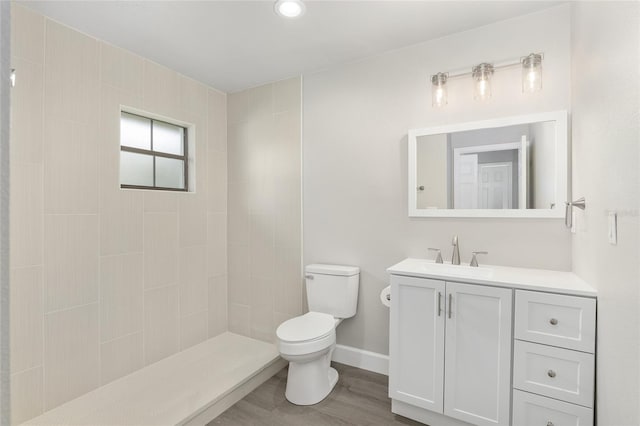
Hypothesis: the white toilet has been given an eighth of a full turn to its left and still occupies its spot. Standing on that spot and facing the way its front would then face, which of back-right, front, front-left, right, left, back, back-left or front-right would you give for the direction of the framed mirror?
left

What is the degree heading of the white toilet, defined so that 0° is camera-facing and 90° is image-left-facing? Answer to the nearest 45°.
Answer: approximately 45°

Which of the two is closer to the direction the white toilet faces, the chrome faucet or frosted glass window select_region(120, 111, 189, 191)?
the frosted glass window

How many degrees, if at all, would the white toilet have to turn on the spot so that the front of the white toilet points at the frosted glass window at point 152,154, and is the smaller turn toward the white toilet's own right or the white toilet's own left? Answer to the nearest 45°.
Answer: approximately 45° to the white toilet's own right
